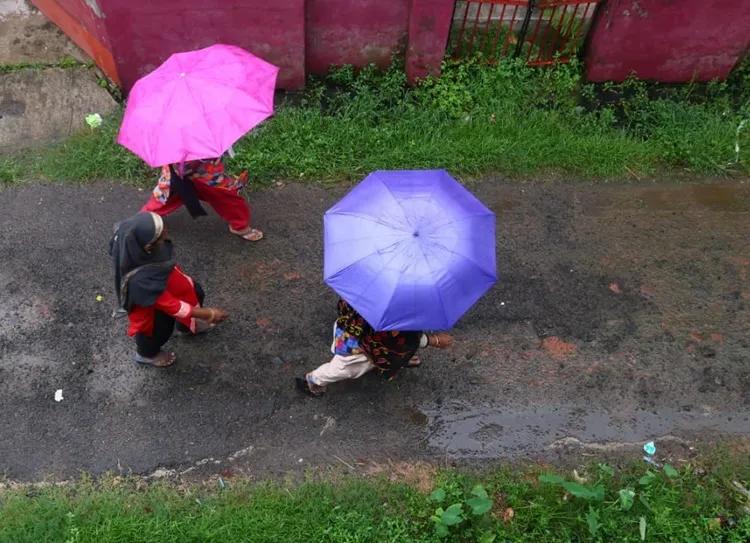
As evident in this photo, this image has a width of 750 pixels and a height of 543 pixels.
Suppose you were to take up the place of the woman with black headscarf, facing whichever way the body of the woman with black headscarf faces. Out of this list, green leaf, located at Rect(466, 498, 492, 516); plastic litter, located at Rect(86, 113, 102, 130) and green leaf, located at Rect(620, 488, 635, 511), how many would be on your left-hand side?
1

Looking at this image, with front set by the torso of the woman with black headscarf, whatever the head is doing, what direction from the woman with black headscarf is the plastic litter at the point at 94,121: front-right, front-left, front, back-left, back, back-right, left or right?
left

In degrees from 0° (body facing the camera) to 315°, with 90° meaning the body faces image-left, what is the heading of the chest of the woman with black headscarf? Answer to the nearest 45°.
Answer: approximately 270°

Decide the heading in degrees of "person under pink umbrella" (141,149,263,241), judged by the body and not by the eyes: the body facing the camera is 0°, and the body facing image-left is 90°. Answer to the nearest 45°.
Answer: approximately 270°

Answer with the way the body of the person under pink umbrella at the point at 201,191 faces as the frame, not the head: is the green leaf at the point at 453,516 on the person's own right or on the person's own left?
on the person's own right

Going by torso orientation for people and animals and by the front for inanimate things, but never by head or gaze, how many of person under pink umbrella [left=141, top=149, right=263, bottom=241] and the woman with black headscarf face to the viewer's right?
2

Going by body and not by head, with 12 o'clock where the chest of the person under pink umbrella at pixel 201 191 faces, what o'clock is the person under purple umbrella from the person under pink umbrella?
The person under purple umbrella is roughly at 2 o'clock from the person under pink umbrella.

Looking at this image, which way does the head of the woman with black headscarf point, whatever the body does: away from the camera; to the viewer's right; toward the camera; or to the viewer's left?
to the viewer's right

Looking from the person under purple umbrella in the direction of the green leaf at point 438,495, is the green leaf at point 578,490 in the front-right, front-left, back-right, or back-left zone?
front-left

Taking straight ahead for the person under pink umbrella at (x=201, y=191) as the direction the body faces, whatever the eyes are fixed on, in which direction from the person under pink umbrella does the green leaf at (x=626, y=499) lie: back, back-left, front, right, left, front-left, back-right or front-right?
front-right

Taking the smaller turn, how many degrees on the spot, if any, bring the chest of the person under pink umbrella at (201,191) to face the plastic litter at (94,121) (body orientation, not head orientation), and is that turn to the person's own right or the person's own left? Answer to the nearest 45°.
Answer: approximately 135° to the person's own left

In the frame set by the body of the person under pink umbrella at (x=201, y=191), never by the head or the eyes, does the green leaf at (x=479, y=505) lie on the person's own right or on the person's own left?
on the person's own right
